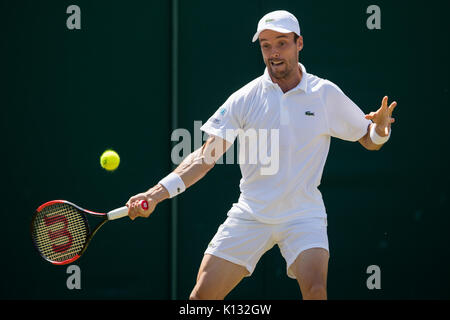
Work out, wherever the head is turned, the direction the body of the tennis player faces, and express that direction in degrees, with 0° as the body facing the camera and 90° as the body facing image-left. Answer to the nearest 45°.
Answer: approximately 0°

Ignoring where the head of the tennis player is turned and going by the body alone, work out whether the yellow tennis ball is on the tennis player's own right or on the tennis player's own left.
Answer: on the tennis player's own right
